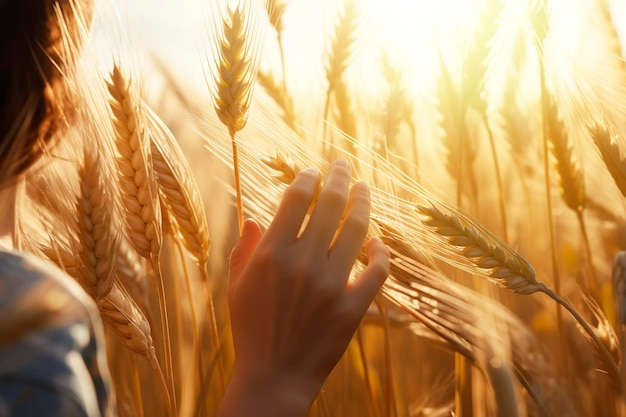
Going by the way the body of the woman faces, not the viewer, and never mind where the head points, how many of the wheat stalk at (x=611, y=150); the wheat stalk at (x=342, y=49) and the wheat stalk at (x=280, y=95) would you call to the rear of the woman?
0

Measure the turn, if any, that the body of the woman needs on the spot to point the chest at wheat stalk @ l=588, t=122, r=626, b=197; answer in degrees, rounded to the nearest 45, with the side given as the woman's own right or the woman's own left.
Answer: approximately 45° to the woman's own right

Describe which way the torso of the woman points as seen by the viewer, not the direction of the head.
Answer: away from the camera

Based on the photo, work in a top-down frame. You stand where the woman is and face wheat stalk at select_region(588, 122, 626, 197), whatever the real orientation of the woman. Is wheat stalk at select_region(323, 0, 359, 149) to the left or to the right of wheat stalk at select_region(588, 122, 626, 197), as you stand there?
left

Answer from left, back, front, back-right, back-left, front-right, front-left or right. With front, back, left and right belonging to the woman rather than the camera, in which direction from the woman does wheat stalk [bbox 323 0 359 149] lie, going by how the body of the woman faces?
front

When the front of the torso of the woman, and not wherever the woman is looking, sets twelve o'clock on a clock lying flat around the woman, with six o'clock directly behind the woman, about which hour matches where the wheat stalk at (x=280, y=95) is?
The wheat stalk is roughly at 12 o'clock from the woman.
